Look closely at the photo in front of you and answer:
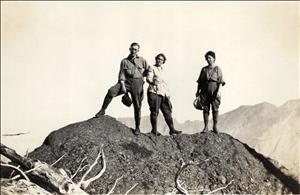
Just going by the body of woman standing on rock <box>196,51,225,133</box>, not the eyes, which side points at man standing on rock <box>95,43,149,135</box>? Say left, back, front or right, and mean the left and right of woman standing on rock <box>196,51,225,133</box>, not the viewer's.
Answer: right

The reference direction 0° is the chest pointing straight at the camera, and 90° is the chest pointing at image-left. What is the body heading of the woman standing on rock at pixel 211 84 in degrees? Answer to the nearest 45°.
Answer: approximately 0°

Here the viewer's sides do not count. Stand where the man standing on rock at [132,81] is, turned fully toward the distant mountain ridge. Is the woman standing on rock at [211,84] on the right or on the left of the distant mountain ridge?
right

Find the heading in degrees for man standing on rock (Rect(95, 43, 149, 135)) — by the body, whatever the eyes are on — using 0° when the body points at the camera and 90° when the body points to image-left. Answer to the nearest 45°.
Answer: approximately 0°

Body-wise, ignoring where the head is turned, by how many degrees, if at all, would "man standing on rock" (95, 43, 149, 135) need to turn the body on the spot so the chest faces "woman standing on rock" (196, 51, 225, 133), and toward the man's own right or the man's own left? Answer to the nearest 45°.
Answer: approximately 90° to the man's own left

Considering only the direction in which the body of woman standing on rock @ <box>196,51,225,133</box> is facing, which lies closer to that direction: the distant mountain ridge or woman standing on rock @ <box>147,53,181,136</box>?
the woman standing on rock

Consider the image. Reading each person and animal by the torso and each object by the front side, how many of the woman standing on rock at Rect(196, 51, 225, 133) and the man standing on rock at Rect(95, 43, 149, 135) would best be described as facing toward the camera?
2
